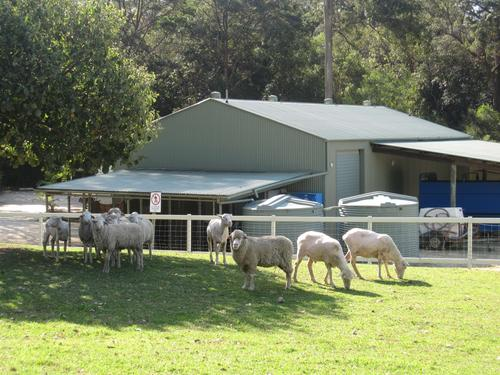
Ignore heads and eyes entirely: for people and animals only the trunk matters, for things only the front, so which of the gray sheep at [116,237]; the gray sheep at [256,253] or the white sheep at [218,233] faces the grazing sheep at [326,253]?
the white sheep at [218,233]

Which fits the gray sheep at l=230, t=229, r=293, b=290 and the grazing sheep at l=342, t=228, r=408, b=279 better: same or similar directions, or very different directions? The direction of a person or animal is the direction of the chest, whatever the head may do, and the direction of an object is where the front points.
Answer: very different directions

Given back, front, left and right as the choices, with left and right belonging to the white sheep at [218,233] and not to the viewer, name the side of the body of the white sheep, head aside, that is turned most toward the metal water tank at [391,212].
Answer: left

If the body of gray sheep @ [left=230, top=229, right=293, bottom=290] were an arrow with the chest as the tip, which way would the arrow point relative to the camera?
to the viewer's left

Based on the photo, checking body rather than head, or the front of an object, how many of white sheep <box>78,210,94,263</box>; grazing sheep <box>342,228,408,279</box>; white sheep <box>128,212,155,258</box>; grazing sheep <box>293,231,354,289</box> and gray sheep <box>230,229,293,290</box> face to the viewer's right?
2

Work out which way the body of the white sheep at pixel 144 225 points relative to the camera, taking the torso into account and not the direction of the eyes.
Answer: to the viewer's left

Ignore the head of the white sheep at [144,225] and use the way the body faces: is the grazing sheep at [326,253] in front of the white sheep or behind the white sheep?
behind

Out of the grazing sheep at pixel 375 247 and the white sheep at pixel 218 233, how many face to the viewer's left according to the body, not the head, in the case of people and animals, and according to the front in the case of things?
0

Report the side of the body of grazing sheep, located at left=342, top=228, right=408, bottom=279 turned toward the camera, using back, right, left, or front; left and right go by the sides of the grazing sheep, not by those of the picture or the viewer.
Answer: right

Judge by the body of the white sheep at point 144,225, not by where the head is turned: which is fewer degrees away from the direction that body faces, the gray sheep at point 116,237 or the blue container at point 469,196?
the gray sheep

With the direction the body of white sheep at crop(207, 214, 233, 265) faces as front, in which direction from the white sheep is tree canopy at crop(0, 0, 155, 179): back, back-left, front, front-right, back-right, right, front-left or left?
back-right

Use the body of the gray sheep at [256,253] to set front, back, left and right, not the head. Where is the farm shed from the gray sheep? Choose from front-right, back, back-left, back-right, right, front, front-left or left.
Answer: right

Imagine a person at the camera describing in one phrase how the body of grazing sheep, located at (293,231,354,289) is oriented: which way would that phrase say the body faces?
to the viewer's right

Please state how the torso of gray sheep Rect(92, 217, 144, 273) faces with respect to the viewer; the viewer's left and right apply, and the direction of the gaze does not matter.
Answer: facing to the left of the viewer
